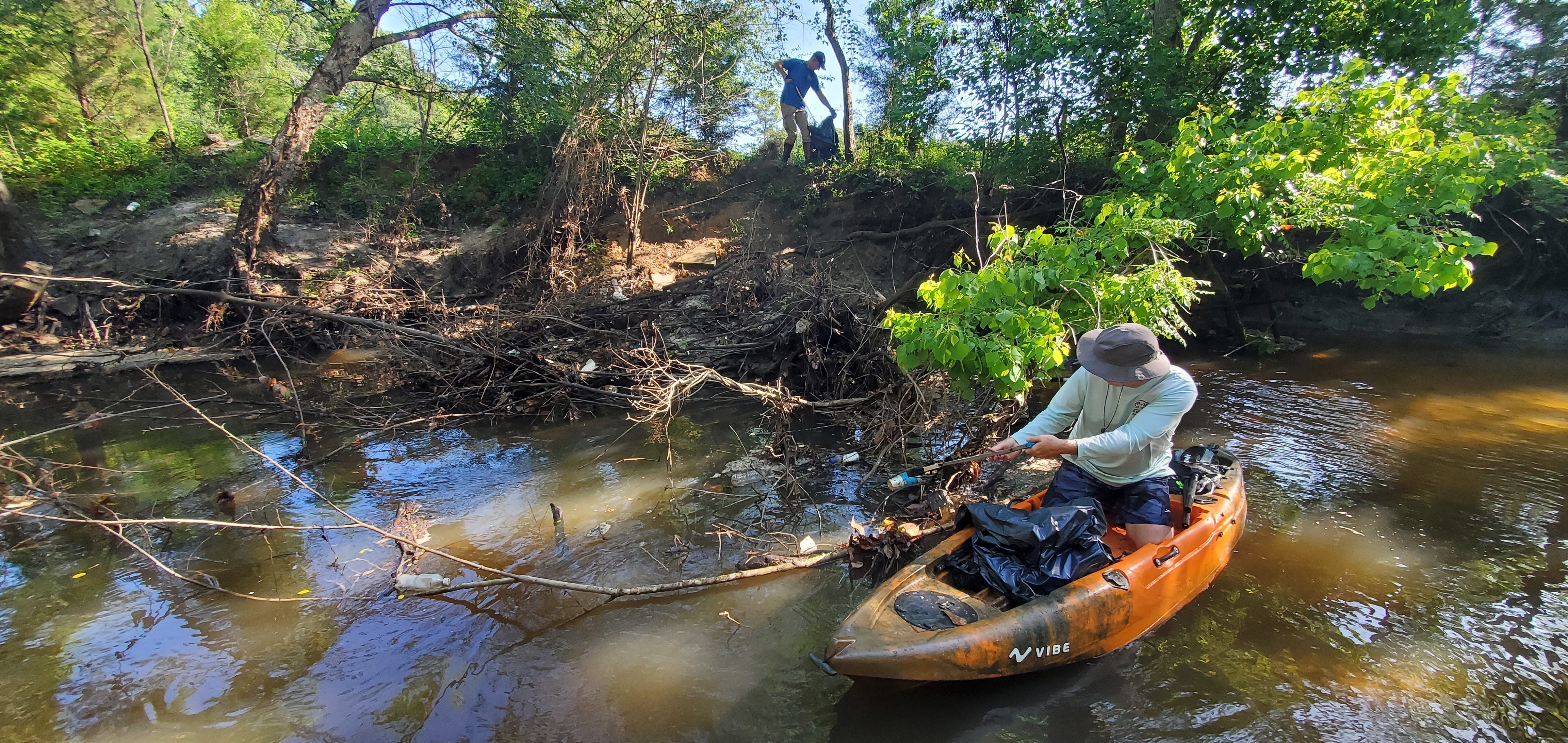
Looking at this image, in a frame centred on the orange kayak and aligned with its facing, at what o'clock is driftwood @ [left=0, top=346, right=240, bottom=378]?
The driftwood is roughly at 2 o'clock from the orange kayak.

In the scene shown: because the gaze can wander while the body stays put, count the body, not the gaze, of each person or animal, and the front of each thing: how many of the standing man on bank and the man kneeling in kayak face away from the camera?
0

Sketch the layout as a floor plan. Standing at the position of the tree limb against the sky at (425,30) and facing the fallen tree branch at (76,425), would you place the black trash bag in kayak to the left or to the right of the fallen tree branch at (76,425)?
left

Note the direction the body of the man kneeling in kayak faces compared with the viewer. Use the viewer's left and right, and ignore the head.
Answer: facing the viewer and to the left of the viewer

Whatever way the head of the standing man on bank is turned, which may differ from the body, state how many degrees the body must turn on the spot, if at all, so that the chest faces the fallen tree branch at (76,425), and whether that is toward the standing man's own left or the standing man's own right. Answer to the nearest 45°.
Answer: approximately 90° to the standing man's own right

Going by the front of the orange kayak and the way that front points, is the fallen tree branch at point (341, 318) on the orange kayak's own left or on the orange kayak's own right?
on the orange kayak's own right

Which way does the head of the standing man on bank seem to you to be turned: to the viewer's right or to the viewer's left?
to the viewer's right

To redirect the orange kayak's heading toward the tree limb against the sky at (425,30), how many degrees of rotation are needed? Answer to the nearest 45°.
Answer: approximately 90° to its right

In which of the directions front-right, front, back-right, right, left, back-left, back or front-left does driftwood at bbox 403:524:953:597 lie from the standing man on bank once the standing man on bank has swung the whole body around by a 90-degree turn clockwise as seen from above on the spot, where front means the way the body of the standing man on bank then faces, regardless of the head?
front-left
